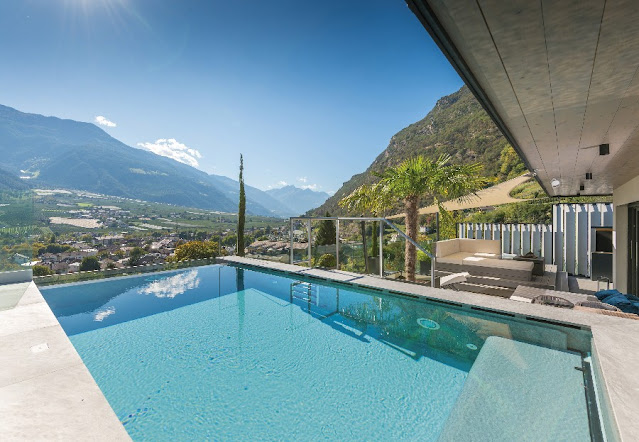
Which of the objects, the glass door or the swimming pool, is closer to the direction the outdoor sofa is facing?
the swimming pool

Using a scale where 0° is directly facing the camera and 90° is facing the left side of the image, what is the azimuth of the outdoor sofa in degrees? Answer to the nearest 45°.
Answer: approximately 0°

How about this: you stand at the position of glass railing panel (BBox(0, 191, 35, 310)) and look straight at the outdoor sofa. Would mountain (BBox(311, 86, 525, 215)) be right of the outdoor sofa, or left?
left

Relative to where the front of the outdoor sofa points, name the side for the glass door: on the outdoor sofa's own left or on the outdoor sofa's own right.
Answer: on the outdoor sofa's own left

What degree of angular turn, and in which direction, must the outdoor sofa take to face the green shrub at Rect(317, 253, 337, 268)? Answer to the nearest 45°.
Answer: approximately 45° to its right

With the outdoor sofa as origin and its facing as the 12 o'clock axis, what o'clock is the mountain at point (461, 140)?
The mountain is roughly at 6 o'clock from the outdoor sofa.

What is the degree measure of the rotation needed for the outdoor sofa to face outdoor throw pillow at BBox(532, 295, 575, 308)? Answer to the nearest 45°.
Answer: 0° — it already faces it
